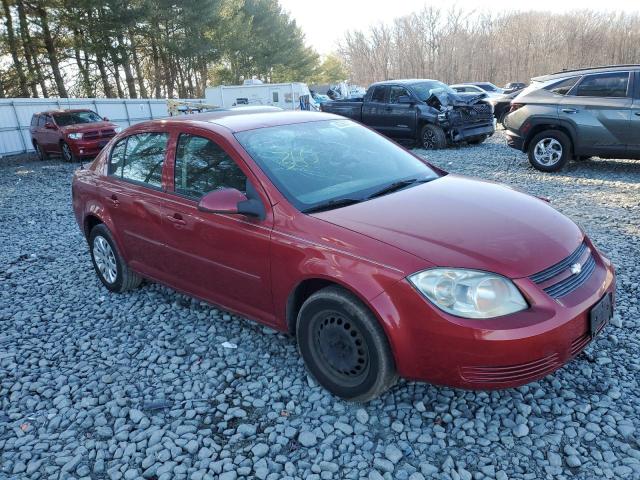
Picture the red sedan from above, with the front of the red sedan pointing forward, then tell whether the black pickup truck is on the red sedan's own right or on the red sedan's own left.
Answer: on the red sedan's own left

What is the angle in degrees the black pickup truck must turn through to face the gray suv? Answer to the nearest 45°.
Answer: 0° — it already faces it

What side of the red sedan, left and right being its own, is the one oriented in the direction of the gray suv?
left

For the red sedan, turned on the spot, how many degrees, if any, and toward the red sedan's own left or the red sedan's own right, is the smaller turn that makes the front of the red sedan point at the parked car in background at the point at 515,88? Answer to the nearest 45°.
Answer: approximately 135° to the red sedan's own left

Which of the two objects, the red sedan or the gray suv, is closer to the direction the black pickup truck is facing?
the gray suv

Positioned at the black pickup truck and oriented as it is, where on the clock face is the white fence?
The white fence is roughly at 5 o'clock from the black pickup truck.

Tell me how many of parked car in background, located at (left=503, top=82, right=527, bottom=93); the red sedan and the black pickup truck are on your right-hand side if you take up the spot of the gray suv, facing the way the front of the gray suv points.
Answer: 1
